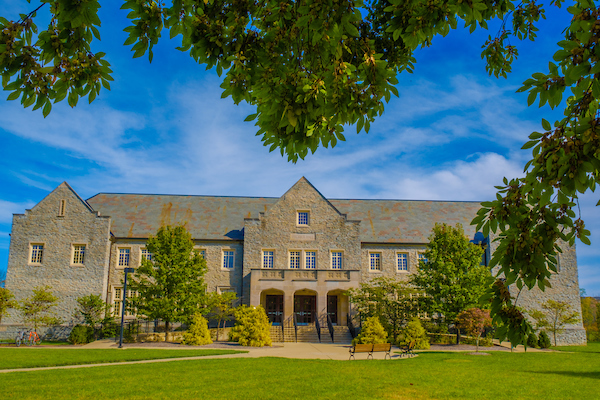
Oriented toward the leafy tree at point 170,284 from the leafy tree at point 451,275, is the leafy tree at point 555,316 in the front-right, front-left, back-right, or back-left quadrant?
back-right

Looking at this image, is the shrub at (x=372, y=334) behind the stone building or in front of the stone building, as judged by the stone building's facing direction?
in front

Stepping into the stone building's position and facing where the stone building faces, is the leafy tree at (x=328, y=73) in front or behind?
in front

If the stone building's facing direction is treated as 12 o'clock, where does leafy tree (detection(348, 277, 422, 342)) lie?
The leafy tree is roughly at 10 o'clock from the stone building.

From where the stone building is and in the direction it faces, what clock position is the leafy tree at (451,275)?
The leafy tree is roughly at 10 o'clock from the stone building.

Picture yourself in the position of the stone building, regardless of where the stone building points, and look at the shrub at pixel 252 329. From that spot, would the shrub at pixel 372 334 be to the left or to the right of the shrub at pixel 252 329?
left

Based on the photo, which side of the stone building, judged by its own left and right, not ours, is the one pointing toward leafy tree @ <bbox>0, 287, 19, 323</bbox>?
right

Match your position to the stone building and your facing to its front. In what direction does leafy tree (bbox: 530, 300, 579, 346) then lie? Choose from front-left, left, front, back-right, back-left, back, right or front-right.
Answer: left

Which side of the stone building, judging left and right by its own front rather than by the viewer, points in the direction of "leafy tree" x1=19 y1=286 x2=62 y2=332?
right

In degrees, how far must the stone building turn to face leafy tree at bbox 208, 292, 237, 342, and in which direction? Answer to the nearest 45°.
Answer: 0° — it already faces it

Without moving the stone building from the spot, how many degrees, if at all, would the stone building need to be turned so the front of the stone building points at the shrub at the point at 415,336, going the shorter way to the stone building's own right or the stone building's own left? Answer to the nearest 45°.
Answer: approximately 45° to the stone building's own left

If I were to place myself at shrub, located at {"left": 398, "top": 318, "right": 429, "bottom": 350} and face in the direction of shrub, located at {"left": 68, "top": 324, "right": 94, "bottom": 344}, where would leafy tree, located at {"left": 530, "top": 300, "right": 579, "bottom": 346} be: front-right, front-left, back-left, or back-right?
back-right

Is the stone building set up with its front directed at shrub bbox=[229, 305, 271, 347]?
yes

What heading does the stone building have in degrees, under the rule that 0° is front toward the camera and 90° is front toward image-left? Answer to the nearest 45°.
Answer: approximately 0°
